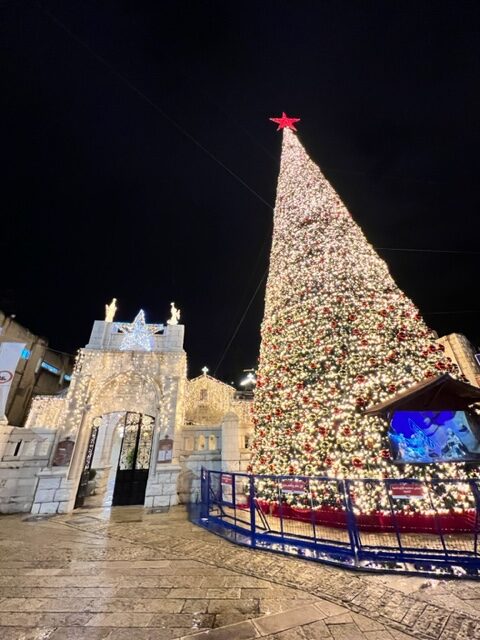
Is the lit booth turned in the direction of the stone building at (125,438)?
no

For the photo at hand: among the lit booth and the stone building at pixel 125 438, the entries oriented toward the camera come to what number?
2

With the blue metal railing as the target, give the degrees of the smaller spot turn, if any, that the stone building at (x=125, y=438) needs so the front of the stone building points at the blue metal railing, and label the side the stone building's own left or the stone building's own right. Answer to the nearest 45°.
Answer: approximately 45° to the stone building's own left

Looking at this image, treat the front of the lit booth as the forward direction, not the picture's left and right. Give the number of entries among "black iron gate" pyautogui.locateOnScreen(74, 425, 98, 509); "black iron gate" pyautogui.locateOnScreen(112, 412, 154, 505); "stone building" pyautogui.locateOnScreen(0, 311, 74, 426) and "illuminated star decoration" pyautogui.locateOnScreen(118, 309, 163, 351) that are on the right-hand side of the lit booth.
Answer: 4

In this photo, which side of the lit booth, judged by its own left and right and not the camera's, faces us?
front

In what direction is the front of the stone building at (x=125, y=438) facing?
toward the camera

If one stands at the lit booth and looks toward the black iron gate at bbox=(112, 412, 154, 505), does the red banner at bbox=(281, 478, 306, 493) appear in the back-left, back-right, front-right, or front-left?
front-left

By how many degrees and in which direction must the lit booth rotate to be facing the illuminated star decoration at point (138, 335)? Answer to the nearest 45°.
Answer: approximately 90° to its right

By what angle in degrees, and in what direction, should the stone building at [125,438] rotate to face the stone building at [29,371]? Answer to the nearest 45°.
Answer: approximately 135° to its right

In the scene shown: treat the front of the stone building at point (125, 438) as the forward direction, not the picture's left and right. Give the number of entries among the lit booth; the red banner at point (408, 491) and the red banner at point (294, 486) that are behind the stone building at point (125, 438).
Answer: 0

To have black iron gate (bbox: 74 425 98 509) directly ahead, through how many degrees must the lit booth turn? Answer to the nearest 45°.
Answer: approximately 90° to its right

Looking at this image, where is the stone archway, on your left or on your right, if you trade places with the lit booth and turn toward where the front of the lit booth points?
on your right

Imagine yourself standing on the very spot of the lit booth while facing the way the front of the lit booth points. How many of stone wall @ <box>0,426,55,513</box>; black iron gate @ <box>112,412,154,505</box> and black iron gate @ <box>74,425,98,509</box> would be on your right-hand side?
3

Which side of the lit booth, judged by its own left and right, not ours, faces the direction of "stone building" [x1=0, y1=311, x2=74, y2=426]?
right

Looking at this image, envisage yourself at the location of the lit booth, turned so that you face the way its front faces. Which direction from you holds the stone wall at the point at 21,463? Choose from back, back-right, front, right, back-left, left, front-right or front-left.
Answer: right
